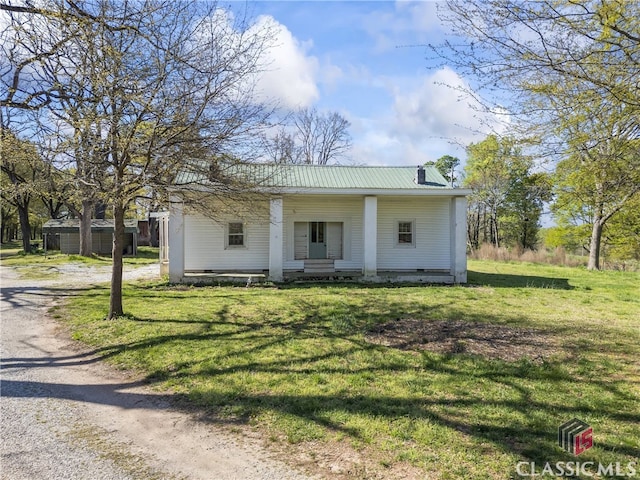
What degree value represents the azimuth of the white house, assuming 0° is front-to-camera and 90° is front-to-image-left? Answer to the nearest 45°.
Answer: approximately 0°

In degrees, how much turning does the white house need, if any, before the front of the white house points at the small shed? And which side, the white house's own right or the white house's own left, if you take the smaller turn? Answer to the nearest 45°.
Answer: approximately 135° to the white house's own right

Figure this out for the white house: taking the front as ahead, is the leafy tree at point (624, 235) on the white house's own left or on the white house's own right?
on the white house's own left

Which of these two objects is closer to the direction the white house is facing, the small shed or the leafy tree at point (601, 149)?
the leafy tree
